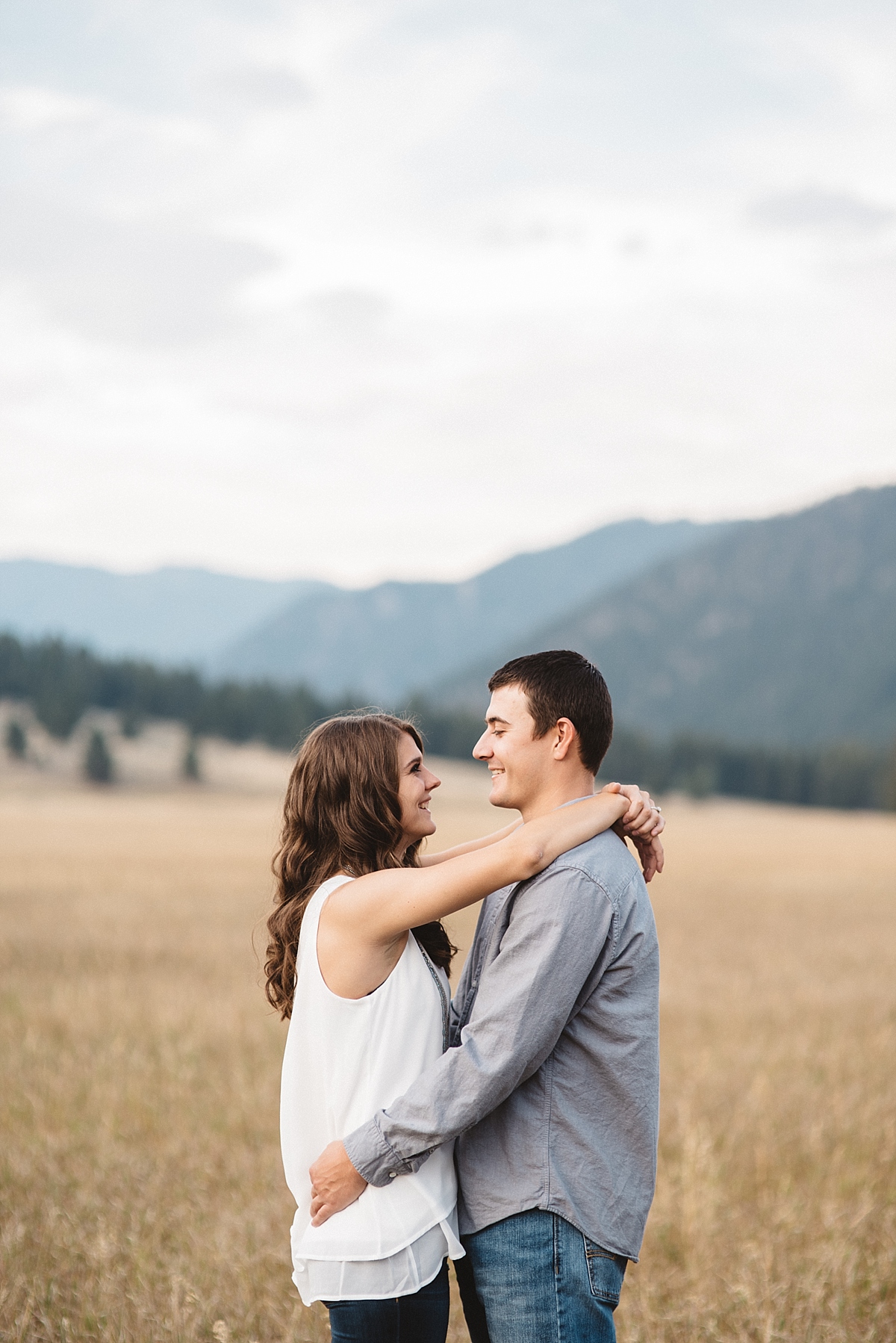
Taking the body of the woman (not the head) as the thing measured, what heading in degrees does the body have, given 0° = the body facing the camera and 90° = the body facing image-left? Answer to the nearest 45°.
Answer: approximately 270°

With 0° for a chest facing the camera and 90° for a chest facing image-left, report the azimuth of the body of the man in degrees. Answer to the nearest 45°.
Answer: approximately 90°

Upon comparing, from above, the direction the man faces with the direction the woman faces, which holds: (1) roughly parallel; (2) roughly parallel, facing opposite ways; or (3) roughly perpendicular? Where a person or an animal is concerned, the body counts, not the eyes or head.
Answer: roughly parallel, facing opposite ways

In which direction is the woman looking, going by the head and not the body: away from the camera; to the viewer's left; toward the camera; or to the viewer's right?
to the viewer's right

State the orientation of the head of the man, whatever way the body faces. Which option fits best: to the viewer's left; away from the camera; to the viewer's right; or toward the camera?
to the viewer's left
